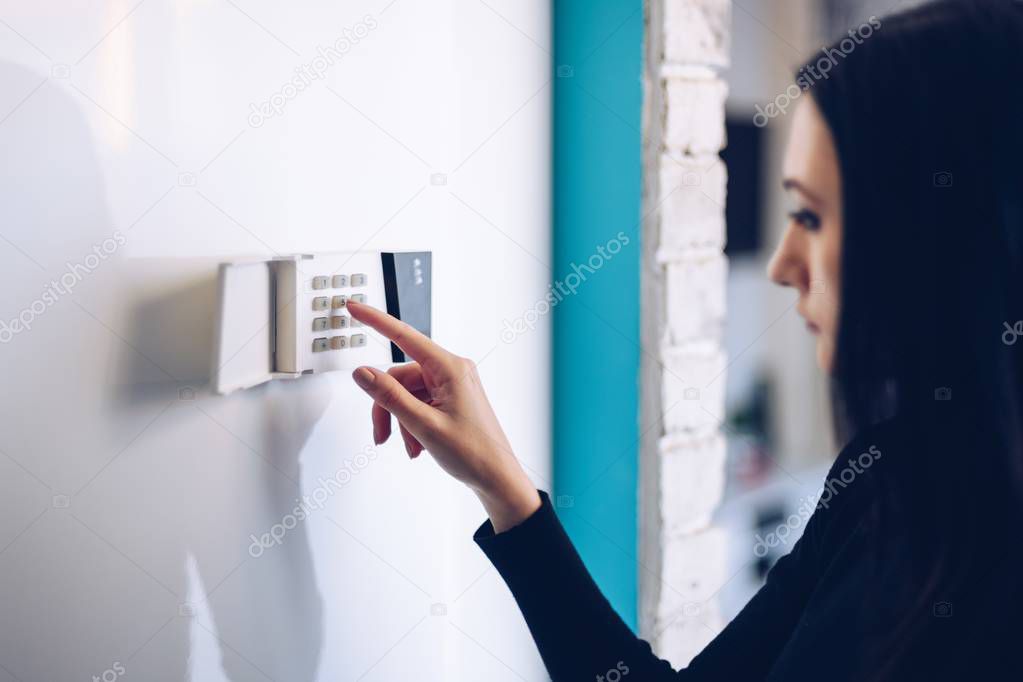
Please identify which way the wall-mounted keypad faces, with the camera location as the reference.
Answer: facing the viewer and to the right of the viewer

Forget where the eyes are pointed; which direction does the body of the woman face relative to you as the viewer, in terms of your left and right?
facing to the left of the viewer

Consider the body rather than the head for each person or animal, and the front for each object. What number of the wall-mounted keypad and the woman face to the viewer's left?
1

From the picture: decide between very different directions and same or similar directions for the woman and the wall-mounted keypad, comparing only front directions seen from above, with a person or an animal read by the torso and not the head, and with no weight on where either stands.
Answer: very different directions

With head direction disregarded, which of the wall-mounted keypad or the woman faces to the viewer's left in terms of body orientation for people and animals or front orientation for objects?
the woman

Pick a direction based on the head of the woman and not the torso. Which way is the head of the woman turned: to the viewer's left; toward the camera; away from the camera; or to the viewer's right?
to the viewer's left
